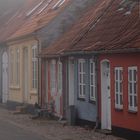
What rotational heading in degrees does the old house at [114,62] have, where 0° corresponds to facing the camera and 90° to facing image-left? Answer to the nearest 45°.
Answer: approximately 45°

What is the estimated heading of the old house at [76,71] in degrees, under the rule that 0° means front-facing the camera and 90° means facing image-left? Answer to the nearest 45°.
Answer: approximately 45°

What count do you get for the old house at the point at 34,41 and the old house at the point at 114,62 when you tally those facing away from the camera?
0

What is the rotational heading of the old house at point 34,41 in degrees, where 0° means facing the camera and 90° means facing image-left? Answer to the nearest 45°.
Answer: approximately 45°

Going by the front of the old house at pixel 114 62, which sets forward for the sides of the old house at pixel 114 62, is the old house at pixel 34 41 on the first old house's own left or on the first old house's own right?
on the first old house's own right

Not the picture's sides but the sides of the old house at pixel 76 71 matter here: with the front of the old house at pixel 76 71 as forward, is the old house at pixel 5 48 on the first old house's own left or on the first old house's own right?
on the first old house's own right
